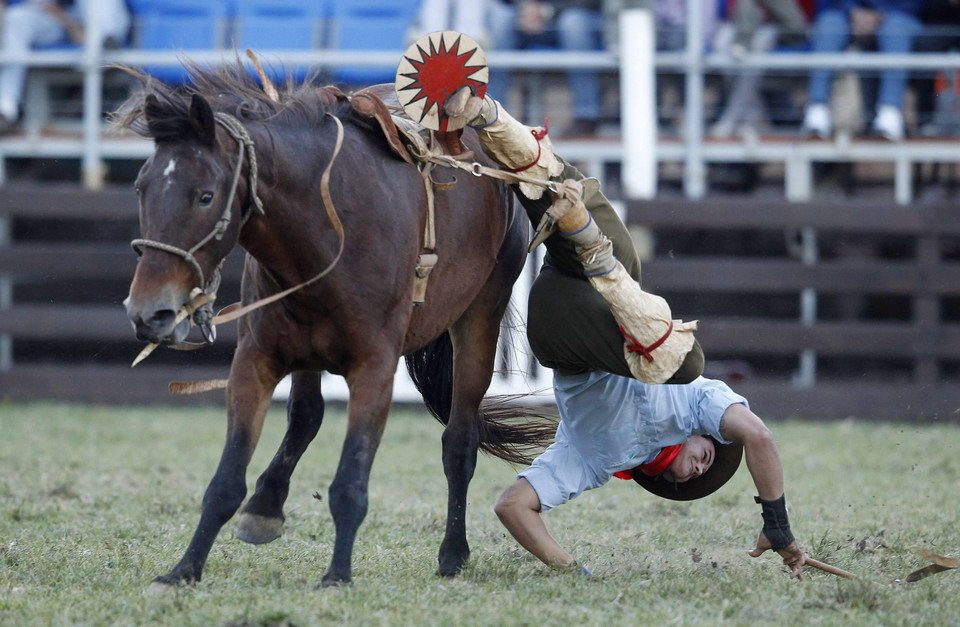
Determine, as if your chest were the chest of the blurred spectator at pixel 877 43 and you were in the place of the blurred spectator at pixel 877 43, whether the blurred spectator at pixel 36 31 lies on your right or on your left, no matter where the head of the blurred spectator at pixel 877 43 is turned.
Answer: on your right

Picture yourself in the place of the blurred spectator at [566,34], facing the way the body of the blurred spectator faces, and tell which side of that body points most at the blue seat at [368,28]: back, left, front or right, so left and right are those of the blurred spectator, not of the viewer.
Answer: right

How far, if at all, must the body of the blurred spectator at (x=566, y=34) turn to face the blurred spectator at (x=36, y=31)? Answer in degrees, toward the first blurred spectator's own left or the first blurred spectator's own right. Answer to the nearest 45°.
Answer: approximately 90° to the first blurred spectator's own right

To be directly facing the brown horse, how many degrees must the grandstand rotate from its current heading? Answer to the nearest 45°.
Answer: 0° — it already faces it

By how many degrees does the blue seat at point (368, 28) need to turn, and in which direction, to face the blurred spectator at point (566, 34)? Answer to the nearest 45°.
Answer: approximately 90° to its left

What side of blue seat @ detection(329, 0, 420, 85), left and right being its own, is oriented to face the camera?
front

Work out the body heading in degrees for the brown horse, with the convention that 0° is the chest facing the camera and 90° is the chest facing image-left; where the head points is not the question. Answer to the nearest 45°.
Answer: approximately 45°

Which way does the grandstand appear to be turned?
toward the camera

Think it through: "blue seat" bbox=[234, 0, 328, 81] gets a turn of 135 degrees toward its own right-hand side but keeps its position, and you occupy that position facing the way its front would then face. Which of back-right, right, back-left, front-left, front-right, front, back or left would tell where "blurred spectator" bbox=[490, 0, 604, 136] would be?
back-right

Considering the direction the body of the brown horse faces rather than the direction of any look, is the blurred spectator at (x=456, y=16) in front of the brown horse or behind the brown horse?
behind

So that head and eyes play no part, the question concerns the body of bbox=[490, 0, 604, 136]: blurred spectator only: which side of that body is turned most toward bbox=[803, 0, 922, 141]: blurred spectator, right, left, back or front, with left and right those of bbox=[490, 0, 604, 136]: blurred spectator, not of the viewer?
left

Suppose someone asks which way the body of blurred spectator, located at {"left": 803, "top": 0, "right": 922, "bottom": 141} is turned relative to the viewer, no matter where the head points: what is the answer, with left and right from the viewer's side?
facing the viewer

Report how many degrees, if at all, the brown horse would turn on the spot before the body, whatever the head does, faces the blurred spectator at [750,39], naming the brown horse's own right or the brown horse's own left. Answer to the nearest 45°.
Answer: approximately 180°
